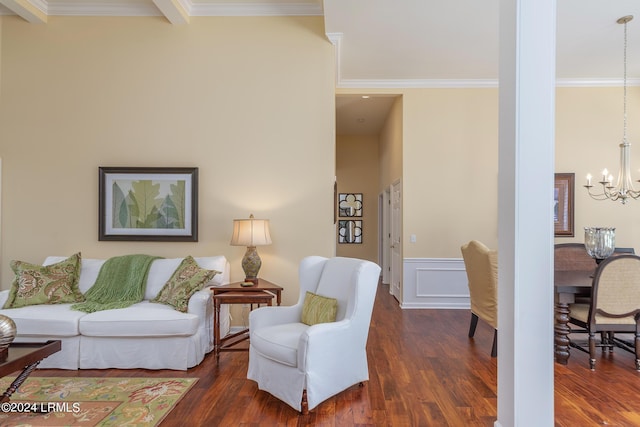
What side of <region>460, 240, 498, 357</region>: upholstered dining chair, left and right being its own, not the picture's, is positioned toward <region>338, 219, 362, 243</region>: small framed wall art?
left

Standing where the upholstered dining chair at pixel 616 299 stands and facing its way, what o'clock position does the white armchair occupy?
The white armchair is roughly at 9 o'clock from the upholstered dining chair.

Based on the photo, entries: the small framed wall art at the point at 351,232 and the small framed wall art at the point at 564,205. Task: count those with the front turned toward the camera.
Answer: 2

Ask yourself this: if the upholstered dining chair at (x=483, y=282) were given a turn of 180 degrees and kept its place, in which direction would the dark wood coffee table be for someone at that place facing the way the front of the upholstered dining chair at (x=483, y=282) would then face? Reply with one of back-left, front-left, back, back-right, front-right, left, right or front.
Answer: front

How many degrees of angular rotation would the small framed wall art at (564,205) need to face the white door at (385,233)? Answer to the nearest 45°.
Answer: approximately 90° to its right

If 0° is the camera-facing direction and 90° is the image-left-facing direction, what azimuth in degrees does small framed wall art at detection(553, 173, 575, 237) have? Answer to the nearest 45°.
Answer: approximately 0°

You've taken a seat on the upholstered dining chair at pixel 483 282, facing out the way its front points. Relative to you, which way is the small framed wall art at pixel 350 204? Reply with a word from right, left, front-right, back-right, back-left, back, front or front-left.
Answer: left

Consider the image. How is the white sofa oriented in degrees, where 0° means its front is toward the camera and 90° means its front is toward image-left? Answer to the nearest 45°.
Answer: approximately 0°

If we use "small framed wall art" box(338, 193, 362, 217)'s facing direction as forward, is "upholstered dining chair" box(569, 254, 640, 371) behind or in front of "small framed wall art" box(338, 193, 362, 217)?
in front

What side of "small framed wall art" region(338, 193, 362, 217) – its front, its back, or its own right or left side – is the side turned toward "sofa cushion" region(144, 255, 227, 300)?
front

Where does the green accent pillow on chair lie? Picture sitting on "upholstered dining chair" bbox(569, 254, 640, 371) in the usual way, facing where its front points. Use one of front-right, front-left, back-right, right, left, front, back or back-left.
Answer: left
